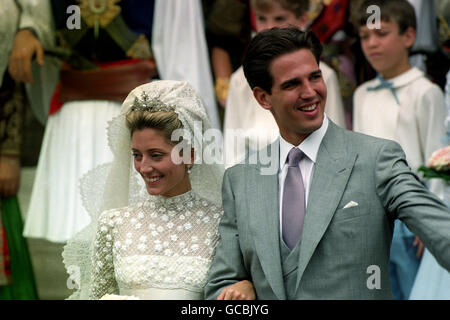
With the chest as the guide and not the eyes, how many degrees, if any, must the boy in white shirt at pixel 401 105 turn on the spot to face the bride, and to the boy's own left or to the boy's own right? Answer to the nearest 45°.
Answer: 0° — they already face them

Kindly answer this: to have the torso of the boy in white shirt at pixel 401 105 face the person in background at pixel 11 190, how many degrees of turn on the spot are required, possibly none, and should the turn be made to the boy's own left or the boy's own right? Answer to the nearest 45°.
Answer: approximately 45° to the boy's own right

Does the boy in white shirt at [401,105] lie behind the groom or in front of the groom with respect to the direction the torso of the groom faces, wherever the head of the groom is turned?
behind

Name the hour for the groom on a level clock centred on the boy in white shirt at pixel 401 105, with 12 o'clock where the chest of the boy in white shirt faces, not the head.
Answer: The groom is roughly at 11 o'clock from the boy in white shirt.

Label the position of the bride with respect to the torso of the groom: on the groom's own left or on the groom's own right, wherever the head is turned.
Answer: on the groom's own right

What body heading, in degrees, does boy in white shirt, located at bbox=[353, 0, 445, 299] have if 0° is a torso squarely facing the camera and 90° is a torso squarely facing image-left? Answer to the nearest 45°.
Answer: approximately 45°

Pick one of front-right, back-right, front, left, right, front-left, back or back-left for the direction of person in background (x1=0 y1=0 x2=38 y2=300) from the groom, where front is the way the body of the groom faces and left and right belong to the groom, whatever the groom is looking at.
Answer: back-right

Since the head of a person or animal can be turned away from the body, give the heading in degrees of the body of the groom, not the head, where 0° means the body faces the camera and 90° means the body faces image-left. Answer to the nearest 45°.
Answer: approximately 0°
